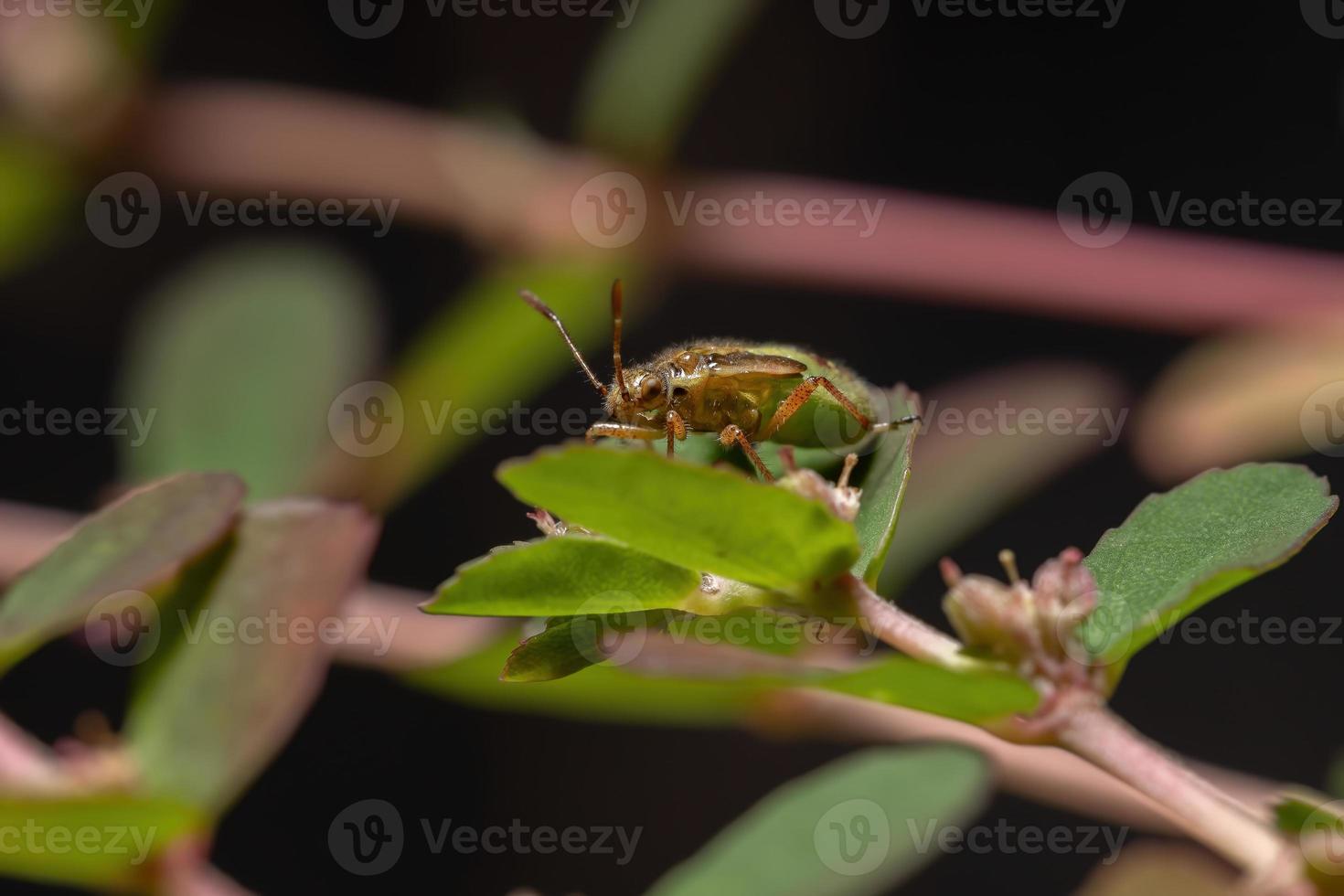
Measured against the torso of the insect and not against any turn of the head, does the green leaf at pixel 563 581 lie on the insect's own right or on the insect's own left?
on the insect's own left

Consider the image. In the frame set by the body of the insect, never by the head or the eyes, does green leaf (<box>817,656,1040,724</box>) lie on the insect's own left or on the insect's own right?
on the insect's own left

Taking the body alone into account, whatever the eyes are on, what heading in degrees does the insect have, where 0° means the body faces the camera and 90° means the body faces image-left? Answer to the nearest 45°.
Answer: approximately 90°
